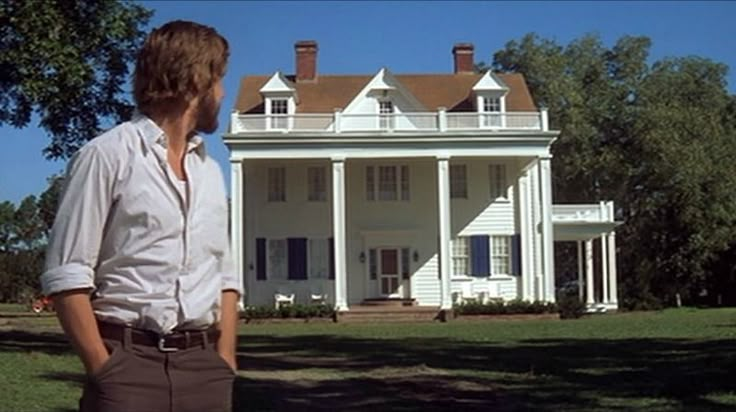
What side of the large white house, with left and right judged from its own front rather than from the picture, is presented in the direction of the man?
front

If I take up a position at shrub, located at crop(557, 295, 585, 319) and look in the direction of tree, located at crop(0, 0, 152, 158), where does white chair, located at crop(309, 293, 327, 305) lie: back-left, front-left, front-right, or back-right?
front-right

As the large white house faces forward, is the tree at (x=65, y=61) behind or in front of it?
in front

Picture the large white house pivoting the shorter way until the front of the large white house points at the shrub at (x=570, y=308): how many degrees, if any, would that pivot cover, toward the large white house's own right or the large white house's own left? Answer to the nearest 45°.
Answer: approximately 90° to the large white house's own left

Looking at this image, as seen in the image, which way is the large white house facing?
toward the camera

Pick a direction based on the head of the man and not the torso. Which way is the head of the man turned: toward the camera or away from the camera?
away from the camera

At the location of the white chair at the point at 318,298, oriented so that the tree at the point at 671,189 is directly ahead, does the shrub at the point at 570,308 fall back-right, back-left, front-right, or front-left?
front-right

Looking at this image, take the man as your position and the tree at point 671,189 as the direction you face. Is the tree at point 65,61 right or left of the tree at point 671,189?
left

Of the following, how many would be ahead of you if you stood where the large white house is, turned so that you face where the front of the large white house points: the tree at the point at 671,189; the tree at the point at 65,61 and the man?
2

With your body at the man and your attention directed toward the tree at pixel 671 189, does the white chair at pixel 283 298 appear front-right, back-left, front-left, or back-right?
front-left

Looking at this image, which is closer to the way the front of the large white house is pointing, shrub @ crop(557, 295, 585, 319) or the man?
the man

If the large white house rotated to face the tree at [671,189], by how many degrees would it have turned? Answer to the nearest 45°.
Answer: approximately 135° to its left
